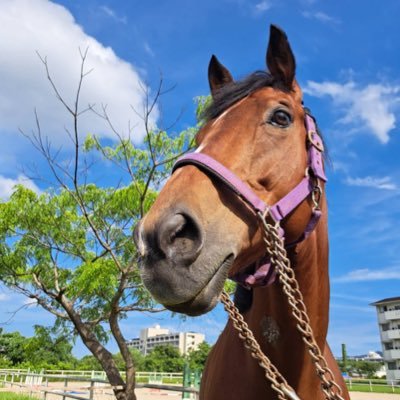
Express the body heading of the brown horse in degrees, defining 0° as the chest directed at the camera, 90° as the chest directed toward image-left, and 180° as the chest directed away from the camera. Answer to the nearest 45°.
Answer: approximately 45°

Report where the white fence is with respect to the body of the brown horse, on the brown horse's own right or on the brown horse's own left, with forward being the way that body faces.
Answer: on the brown horse's own right

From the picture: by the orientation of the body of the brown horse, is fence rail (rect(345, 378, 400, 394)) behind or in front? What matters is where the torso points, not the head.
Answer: behind
